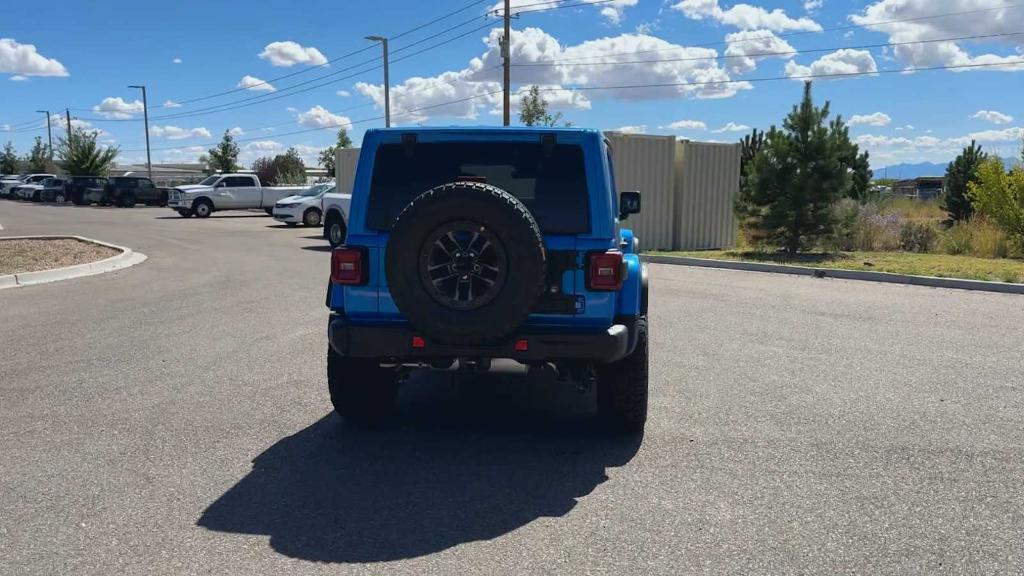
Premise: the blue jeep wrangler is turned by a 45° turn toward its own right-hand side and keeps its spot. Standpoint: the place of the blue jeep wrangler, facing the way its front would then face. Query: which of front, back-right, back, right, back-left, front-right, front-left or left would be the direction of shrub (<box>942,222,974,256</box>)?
front

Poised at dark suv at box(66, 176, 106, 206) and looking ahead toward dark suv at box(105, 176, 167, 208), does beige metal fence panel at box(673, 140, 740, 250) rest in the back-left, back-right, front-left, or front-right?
front-right

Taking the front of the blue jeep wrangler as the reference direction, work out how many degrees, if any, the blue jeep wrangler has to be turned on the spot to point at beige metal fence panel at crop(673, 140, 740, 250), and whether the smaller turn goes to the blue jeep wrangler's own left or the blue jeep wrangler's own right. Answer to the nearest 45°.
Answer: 0° — it already faces it

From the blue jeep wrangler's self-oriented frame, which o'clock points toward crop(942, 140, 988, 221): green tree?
The green tree is roughly at 1 o'clock from the blue jeep wrangler.

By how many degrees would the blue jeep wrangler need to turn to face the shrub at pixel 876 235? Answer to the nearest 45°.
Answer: approximately 45° to its right

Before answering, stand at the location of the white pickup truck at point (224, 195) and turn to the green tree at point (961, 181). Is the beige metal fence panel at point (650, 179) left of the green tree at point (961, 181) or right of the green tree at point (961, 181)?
right

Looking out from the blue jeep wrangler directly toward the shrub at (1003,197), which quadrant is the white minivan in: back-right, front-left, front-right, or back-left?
front-left

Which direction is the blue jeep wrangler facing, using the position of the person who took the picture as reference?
facing away from the viewer

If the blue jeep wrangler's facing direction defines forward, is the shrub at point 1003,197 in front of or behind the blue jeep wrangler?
in front
